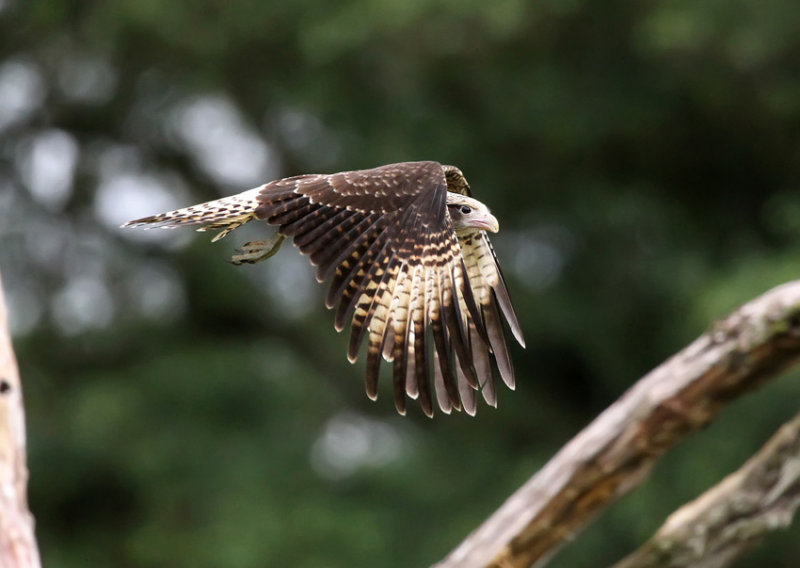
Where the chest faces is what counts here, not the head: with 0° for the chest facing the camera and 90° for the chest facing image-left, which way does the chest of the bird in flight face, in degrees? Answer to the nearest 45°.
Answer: approximately 270°

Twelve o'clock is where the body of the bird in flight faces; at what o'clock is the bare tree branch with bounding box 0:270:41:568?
The bare tree branch is roughly at 5 o'clock from the bird in flight.
